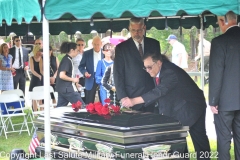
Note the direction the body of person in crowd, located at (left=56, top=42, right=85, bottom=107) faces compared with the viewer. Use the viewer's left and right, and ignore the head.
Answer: facing to the right of the viewer

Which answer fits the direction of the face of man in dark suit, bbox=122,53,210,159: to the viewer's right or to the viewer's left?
to the viewer's left

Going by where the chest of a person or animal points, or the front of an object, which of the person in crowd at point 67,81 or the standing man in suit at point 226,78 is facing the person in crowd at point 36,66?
the standing man in suit

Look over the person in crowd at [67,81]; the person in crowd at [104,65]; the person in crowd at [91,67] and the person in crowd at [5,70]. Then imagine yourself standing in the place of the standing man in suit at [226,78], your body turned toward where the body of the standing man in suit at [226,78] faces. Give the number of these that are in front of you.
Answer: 4

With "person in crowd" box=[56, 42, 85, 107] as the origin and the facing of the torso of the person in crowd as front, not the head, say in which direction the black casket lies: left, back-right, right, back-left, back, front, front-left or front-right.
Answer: right

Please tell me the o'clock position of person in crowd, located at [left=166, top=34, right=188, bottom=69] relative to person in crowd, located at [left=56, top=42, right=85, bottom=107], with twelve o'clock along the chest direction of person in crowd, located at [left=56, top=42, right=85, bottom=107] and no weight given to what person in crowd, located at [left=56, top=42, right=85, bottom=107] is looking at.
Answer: person in crowd, located at [left=166, top=34, right=188, bottom=69] is roughly at 10 o'clock from person in crowd, located at [left=56, top=42, right=85, bottom=107].
